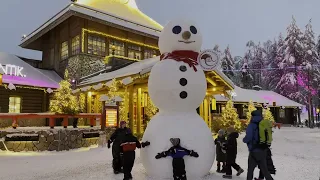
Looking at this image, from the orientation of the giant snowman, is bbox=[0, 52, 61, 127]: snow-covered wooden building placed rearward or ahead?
rearward

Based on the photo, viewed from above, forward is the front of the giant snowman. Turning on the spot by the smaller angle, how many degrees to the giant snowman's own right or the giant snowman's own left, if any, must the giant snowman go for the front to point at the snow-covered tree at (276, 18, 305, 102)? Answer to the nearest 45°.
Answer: approximately 135° to the giant snowman's own left

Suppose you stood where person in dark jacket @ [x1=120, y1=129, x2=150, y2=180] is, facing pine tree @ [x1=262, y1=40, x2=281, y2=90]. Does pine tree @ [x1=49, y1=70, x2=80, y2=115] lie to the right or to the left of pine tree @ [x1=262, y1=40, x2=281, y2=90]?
left

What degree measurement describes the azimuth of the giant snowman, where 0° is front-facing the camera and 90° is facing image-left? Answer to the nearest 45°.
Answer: approximately 0°

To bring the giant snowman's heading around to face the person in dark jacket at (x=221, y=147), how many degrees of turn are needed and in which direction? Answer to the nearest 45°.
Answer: approximately 135° to its left

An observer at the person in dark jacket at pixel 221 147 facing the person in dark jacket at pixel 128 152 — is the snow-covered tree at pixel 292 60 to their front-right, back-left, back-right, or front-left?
back-right

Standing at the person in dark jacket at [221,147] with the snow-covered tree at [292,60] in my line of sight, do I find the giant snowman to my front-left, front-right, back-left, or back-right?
back-left

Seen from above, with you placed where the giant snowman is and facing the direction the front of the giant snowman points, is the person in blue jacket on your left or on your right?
on your left

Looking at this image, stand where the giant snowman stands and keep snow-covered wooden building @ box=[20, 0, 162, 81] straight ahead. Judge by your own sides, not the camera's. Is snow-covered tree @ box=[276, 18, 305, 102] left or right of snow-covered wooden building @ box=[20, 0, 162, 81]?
right
